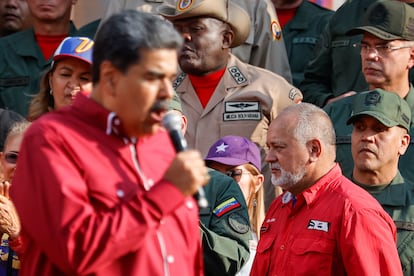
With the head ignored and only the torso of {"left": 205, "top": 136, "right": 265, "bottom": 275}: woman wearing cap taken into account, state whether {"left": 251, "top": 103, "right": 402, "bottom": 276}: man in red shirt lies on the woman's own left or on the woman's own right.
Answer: on the woman's own left

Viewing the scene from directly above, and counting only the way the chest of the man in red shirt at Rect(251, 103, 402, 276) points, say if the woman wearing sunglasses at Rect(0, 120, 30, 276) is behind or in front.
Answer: in front

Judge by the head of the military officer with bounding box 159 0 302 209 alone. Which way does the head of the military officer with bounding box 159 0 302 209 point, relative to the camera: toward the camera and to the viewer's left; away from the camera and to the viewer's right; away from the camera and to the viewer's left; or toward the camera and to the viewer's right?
toward the camera and to the viewer's left

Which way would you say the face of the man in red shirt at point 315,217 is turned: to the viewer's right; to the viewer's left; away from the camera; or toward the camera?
to the viewer's left

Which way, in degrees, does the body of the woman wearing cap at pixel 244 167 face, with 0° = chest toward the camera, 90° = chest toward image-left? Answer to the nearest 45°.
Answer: approximately 45°

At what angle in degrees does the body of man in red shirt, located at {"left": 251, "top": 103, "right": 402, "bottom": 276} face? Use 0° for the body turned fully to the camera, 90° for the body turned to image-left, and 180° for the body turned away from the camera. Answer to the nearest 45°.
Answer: approximately 45°

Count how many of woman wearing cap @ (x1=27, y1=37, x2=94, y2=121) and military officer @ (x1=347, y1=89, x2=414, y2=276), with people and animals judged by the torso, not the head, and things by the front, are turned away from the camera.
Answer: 0

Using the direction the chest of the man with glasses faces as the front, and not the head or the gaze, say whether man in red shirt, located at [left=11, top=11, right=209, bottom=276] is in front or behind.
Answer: in front

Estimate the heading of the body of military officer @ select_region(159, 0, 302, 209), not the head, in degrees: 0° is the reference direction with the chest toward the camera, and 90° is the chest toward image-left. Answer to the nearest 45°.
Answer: approximately 45°
